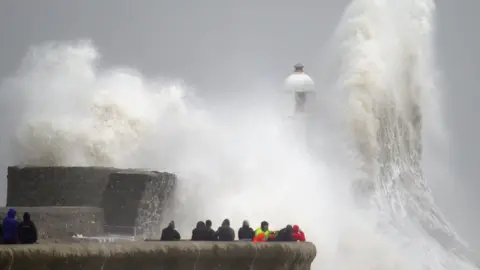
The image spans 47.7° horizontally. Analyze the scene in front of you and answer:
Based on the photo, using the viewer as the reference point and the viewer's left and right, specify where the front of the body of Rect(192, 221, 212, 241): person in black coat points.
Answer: facing away from the viewer

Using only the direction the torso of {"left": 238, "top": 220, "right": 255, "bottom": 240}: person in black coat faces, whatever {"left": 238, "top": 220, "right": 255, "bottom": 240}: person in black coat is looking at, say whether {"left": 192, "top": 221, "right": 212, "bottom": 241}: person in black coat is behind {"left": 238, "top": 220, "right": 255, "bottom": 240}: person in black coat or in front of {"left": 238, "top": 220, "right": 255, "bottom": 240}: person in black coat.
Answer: behind

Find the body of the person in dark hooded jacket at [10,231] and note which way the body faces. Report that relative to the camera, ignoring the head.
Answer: away from the camera

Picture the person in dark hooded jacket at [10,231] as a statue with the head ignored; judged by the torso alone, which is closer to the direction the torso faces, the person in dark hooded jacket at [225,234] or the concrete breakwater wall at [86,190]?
the concrete breakwater wall

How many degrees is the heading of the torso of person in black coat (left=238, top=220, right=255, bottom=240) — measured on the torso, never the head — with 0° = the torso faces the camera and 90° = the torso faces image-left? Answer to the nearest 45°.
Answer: approximately 180°

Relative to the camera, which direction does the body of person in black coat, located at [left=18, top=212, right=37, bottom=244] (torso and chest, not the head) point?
away from the camera
